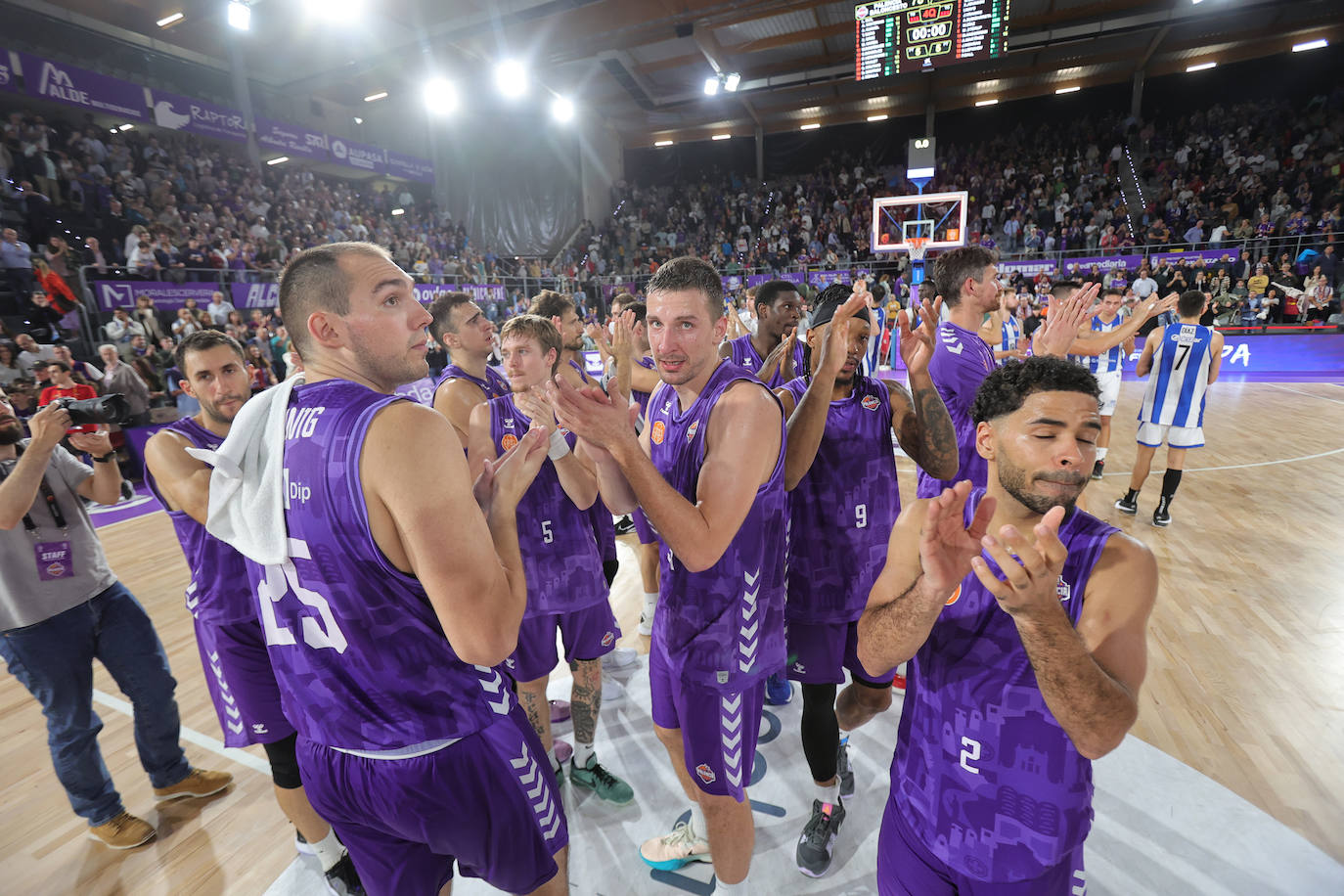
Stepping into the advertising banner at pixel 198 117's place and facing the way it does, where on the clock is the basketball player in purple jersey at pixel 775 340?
The basketball player in purple jersey is roughly at 1 o'clock from the advertising banner.

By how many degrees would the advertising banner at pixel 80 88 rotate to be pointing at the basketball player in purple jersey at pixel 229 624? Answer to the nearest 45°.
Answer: approximately 45° to its right

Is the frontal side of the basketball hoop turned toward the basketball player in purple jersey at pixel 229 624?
yes

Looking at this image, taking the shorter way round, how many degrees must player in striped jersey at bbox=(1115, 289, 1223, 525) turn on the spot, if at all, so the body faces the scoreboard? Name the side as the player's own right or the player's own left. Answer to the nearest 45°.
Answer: approximately 45° to the player's own left

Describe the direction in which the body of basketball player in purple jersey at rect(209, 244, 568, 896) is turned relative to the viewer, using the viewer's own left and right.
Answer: facing away from the viewer and to the right of the viewer

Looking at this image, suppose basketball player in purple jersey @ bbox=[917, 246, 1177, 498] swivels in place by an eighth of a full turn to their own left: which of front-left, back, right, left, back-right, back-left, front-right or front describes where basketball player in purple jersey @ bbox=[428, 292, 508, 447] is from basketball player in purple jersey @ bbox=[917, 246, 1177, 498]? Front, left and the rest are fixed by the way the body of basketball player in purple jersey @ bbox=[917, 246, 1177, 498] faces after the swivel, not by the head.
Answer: back

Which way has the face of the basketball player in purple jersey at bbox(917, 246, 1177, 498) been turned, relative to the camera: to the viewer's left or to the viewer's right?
to the viewer's right

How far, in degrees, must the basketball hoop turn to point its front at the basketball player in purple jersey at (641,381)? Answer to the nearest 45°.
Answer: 0° — it already faces them

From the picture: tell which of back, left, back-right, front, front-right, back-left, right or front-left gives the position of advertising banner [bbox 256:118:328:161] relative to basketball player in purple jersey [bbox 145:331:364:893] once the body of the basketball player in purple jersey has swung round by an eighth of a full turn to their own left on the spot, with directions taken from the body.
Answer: left

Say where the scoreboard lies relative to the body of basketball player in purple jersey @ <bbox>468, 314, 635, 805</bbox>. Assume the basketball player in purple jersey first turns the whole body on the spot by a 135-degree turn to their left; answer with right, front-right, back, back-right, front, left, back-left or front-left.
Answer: front

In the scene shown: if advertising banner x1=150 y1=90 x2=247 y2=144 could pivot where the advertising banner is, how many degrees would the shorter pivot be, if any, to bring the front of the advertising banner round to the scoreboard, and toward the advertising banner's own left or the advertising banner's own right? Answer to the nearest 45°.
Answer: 0° — it already faces it

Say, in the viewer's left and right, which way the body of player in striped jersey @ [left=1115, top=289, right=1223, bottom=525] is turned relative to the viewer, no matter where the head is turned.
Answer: facing away from the viewer
